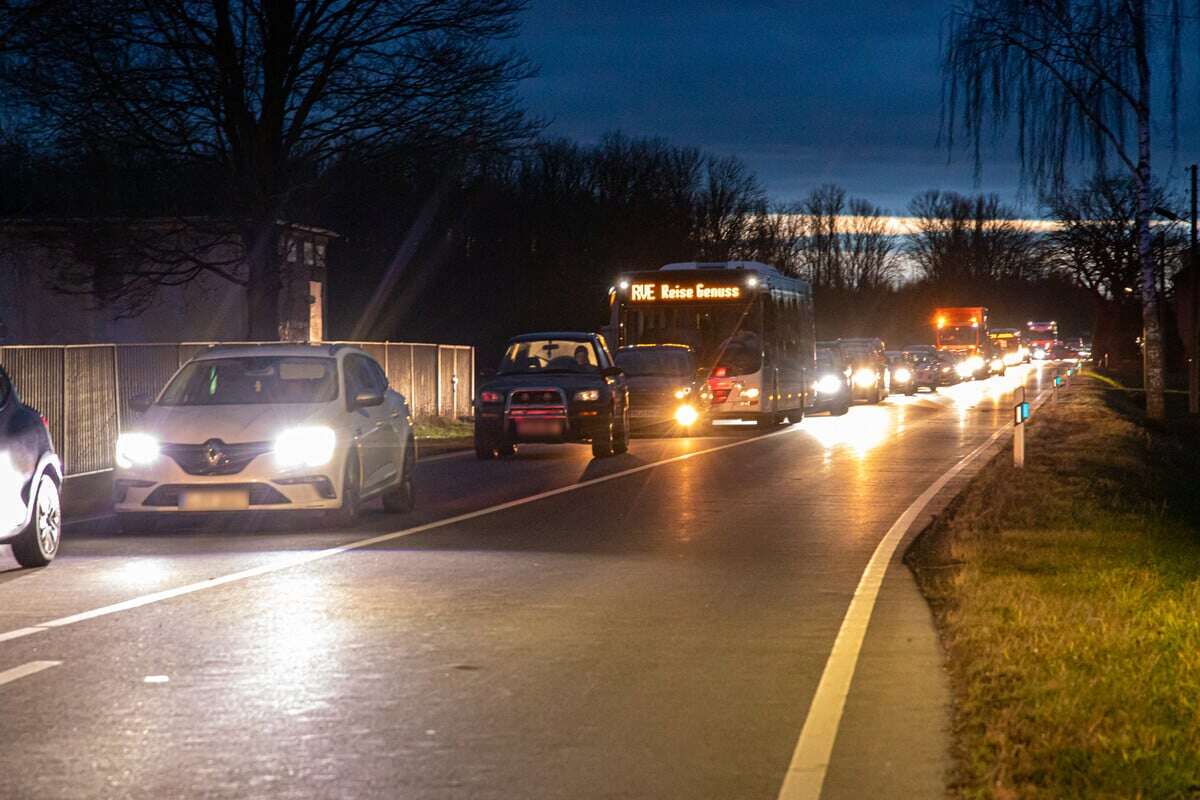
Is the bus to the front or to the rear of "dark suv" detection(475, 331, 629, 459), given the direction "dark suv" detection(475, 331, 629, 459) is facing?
to the rear

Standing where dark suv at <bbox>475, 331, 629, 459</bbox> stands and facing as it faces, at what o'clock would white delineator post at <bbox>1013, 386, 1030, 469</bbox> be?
The white delineator post is roughly at 10 o'clock from the dark suv.

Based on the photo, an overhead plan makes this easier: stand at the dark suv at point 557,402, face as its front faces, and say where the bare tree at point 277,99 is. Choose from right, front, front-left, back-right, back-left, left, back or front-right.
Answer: back-right

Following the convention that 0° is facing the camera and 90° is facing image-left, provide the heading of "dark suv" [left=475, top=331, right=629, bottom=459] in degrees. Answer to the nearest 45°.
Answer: approximately 0°

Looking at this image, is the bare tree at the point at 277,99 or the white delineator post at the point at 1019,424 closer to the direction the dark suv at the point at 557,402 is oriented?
the white delineator post

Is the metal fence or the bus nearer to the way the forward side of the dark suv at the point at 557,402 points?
the metal fence

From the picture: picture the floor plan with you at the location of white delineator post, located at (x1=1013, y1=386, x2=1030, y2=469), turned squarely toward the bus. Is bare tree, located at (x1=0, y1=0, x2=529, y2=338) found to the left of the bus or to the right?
left
